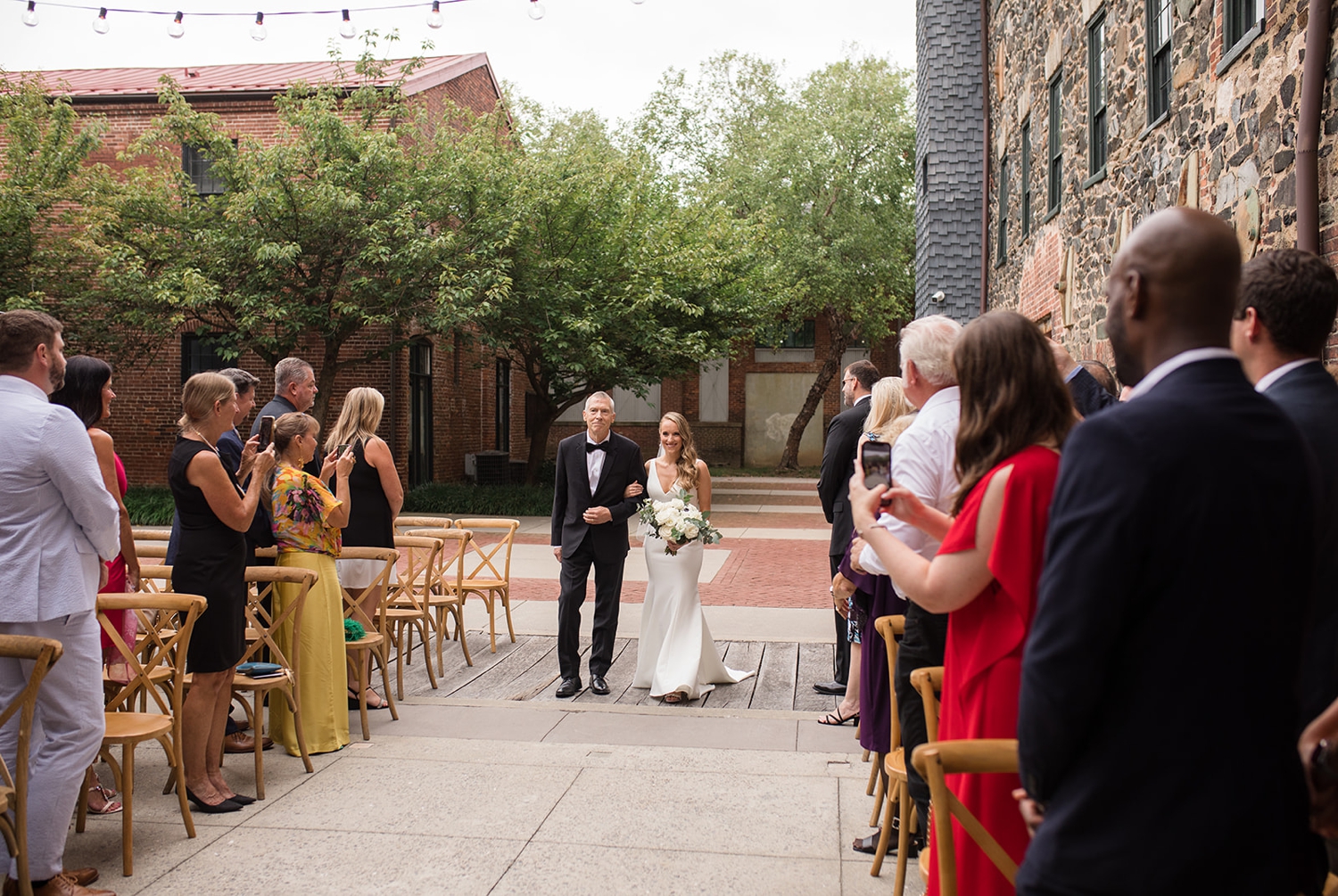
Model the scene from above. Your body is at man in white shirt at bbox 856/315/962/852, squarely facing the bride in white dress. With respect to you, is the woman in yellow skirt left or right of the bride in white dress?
left

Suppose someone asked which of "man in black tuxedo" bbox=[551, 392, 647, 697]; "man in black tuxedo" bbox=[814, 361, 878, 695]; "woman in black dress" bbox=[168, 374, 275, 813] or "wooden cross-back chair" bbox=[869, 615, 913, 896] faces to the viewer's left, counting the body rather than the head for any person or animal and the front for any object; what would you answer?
"man in black tuxedo" bbox=[814, 361, 878, 695]

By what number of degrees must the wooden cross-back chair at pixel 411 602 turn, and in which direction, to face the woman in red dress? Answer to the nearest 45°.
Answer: approximately 45° to its left

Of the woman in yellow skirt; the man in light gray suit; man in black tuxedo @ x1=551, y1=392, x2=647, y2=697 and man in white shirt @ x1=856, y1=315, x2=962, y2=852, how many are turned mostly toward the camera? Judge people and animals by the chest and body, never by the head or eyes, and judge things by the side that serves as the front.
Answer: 1

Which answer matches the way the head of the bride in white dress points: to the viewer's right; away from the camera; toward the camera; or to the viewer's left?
toward the camera

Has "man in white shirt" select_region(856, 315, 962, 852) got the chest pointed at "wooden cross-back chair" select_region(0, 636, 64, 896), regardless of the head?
no

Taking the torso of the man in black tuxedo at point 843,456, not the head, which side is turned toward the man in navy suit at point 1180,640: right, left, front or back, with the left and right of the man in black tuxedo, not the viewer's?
left

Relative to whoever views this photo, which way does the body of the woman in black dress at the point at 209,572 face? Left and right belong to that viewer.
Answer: facing to the right of the viewer

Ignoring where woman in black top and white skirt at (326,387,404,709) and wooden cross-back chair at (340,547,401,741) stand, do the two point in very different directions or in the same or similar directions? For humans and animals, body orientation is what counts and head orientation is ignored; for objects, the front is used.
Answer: very different directions

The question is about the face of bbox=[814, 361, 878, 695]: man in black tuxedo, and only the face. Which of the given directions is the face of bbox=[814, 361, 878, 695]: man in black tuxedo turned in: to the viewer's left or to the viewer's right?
to the viewer's left

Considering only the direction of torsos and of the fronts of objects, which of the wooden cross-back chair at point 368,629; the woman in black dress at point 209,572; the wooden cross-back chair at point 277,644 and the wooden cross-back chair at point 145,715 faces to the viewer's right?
the woman in black dress

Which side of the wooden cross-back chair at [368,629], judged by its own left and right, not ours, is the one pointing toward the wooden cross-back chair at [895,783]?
left

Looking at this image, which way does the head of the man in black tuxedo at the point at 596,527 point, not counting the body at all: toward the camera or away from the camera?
toward the camera

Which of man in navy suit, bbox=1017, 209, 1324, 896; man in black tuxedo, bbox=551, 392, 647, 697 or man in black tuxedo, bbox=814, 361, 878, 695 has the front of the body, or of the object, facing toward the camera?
man in black tuxedo, bbox=551, 392, 647, 697

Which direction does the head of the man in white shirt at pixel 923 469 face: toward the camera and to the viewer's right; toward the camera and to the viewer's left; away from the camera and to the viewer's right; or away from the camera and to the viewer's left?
away from the camera and to the viewer's left

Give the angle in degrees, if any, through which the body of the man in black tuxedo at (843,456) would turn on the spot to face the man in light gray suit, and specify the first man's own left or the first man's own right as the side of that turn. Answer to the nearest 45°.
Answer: approximately 45° to the first man's own left

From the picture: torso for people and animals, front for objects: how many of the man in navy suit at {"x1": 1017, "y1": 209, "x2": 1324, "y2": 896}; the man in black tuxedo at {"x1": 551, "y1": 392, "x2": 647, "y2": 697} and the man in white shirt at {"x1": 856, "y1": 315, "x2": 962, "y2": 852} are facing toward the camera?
1

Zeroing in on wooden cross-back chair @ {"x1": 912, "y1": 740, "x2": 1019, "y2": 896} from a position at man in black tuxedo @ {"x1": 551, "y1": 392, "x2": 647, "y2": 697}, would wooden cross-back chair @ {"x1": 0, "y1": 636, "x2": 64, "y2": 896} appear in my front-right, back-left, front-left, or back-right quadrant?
front-right

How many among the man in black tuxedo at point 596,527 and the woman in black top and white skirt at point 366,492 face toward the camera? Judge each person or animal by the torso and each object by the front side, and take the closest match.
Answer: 1
